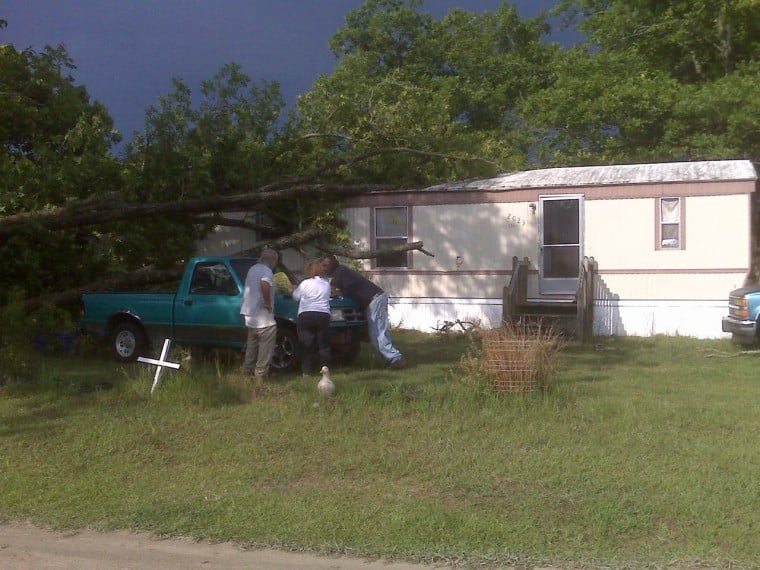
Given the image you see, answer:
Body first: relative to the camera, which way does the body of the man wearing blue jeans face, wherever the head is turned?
to the viewer's left

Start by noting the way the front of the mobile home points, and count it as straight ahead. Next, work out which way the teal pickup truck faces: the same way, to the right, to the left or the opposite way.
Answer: to the left

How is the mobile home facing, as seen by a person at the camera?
facing the viewer

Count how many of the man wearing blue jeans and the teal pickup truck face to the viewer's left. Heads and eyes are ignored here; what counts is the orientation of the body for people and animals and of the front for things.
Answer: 1

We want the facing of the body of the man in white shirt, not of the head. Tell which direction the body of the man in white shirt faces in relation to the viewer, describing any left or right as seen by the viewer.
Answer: facing away from the viewer and to the right of the viewer

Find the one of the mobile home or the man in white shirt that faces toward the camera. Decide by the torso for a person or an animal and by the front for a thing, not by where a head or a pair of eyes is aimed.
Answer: the mobile home

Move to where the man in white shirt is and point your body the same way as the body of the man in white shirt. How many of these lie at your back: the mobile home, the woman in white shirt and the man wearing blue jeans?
0

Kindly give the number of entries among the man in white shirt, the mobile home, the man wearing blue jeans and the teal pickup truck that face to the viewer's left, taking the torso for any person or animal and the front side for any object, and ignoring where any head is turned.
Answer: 1

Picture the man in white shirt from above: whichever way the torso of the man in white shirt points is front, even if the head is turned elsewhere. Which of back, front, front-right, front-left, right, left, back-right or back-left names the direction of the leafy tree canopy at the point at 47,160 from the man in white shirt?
left

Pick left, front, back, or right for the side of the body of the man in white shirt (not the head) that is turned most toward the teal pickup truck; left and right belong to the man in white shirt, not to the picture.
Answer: left

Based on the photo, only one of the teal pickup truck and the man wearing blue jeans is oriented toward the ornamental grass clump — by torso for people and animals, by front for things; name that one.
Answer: the teal pickup truck

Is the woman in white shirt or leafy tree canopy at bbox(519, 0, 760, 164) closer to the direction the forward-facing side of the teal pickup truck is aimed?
the woman in white shirt

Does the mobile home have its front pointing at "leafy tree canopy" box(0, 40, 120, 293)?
no

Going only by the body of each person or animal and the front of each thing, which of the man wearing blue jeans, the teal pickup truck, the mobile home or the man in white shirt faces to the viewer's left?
the man wearing blue jeans

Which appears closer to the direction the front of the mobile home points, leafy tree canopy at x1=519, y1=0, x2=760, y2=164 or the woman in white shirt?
the woman in white shirt

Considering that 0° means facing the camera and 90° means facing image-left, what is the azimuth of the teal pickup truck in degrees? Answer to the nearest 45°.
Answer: approximately 315°

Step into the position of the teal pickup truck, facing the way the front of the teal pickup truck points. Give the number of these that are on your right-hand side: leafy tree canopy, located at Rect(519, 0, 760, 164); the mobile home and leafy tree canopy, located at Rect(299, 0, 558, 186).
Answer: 0

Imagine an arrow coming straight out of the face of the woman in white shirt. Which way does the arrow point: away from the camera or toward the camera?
away from the camera
